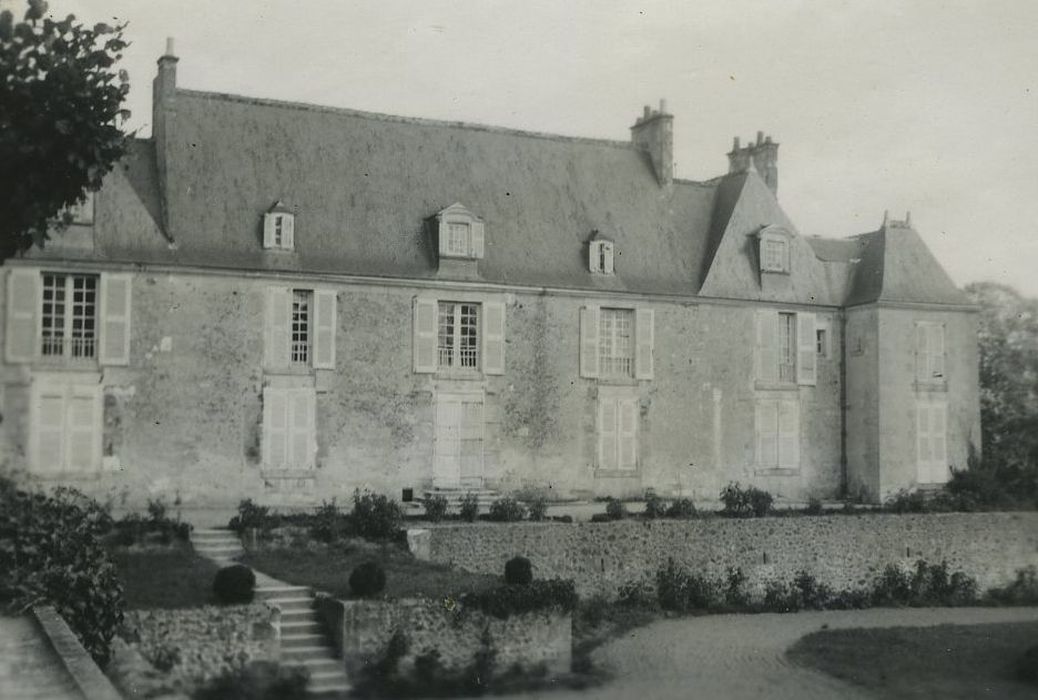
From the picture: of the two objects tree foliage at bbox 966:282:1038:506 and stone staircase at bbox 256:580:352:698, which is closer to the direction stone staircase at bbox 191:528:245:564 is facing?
the stone staircase

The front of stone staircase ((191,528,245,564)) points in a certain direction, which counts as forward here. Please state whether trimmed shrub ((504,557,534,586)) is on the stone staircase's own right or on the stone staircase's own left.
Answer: on the stone staircase's own left

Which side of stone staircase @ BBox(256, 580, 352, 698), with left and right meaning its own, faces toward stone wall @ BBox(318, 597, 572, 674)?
left

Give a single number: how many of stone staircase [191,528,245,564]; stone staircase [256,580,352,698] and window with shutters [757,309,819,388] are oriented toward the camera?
3

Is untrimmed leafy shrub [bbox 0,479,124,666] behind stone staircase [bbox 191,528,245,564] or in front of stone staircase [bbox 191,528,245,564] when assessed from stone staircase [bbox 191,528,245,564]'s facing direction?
in front

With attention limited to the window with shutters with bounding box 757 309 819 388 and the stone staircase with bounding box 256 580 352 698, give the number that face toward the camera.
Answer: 2

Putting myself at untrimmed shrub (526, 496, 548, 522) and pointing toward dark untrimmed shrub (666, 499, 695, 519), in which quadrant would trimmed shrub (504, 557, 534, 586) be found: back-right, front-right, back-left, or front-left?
back-right

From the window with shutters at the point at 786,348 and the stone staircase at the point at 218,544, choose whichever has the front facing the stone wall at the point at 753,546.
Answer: the window with shutters

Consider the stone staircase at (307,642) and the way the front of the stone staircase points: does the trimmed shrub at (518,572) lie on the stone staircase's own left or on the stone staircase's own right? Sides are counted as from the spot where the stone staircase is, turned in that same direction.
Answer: on the stone staircase's own left

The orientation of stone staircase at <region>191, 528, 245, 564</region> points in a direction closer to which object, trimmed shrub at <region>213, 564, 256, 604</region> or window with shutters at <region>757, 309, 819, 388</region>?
the trimmed shrub

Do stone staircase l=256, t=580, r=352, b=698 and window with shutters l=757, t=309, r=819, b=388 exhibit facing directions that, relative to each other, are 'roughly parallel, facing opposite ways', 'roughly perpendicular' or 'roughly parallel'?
roughly parallel

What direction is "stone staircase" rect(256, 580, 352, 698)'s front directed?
toward the camera

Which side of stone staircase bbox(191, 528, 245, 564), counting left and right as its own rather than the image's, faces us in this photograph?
front

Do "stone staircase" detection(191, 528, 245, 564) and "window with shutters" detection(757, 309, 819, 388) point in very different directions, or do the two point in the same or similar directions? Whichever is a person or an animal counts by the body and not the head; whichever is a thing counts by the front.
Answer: same or similar directions

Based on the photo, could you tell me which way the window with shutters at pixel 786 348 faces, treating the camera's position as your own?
facing the viewer

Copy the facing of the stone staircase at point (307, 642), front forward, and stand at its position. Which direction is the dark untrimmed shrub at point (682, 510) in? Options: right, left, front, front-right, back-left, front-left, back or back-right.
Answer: back-left

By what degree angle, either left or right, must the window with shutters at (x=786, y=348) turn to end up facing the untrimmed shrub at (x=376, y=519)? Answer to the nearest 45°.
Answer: approximately 45° to its right

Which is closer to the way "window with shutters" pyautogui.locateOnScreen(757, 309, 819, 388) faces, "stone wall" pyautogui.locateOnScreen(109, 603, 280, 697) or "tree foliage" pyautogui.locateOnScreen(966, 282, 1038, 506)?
the stone wall

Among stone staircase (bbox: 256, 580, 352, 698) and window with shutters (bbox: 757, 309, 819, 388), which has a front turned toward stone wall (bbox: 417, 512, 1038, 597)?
the window with shutters

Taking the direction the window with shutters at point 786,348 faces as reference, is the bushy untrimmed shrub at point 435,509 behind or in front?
in front
